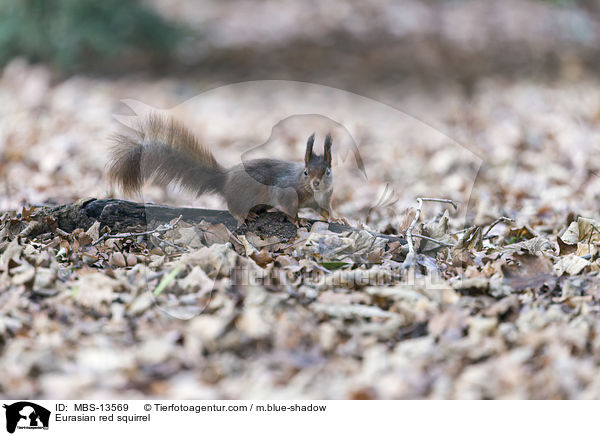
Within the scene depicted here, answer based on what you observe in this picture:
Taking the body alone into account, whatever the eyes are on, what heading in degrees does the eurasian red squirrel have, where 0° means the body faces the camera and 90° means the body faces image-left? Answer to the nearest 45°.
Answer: approximately 270°
